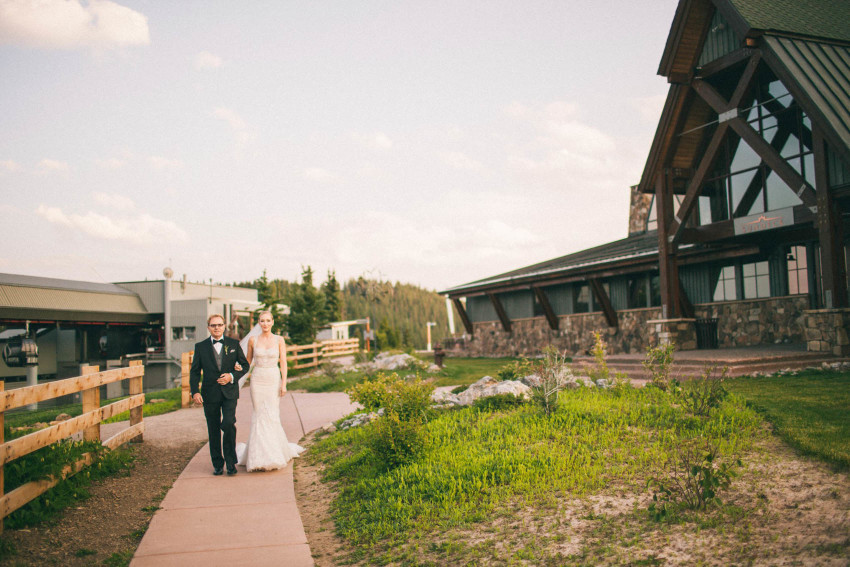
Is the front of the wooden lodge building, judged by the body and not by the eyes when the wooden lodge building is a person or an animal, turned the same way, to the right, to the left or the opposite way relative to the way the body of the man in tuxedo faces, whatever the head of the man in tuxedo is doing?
to the right

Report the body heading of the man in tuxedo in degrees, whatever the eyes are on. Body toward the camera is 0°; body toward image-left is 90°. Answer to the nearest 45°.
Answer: approximately 0°

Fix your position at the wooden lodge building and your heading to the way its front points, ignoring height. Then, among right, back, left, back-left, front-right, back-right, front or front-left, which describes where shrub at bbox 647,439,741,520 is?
front-left

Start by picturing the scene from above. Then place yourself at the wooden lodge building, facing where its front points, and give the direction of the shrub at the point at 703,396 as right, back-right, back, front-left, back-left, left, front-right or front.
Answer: front-left

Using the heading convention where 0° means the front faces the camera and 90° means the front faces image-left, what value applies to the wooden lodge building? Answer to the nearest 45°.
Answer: approximately 45°

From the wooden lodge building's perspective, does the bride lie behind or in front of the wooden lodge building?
in front

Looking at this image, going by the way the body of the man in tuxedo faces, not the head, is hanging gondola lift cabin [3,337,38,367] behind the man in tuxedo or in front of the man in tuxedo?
behind

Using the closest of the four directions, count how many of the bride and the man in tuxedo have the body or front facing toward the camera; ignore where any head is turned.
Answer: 2

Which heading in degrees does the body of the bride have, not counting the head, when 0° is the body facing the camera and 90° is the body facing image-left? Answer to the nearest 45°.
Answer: approximately 0°

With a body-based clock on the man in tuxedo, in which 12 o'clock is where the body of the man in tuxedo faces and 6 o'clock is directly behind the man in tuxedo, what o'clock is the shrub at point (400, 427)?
The shrub is roughly at 10 o'clock from the man in tuxedo.
